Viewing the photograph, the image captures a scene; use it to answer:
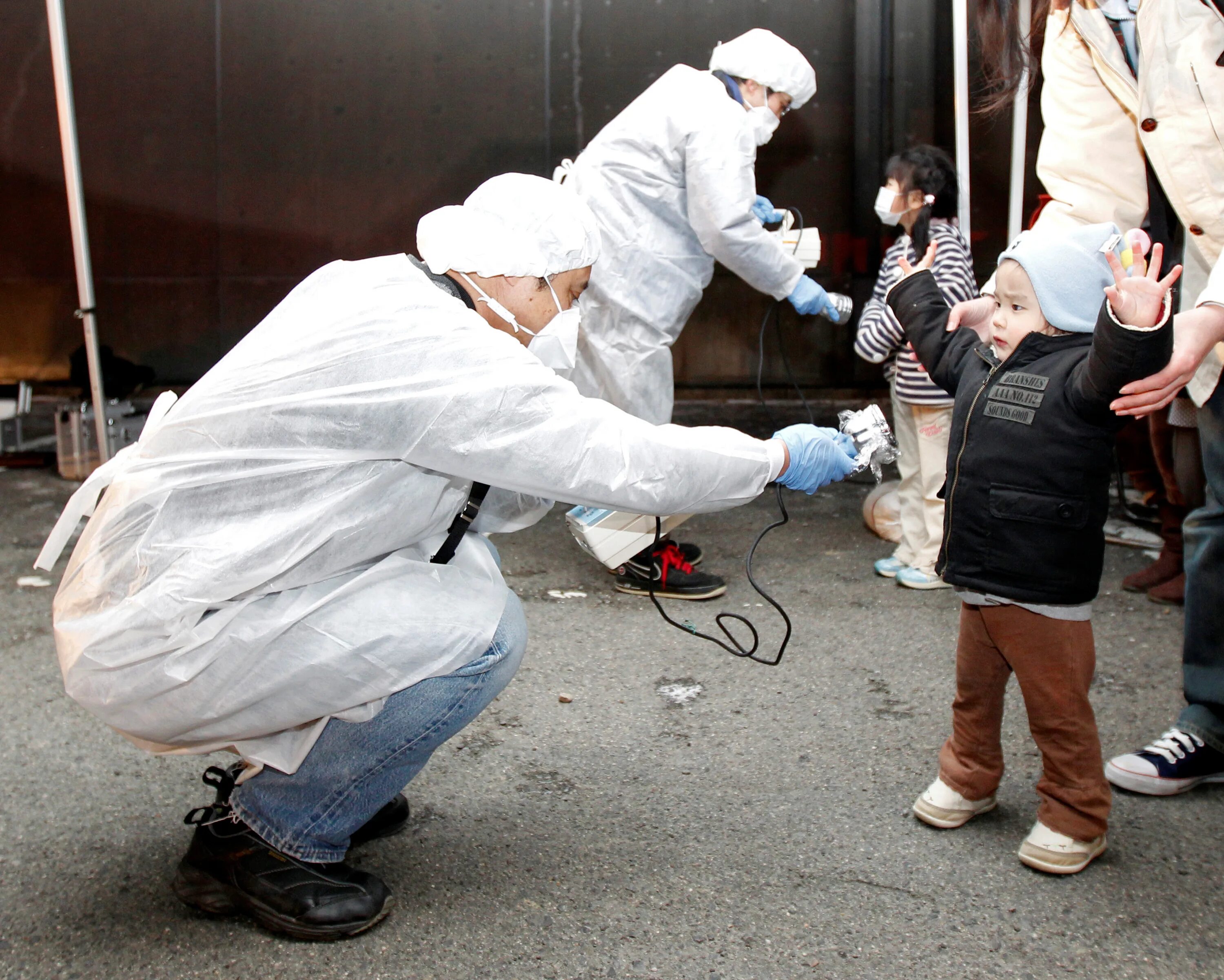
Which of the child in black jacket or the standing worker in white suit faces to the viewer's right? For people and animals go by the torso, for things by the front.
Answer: the standing worker in white suit

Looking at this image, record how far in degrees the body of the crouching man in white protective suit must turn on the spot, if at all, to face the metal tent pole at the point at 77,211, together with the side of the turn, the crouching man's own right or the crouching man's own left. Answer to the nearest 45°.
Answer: approximately 90° to the crouching man's own left

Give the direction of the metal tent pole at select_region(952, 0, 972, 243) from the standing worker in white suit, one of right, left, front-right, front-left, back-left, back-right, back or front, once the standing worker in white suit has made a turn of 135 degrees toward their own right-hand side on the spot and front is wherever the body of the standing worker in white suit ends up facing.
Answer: back

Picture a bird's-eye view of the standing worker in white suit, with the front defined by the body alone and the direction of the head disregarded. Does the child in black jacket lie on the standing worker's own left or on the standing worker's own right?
on the standing worker's own right

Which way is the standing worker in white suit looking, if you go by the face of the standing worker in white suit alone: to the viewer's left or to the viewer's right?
to the viewer's right

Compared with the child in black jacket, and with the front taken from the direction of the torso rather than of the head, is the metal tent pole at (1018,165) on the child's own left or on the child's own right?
on the child's own right

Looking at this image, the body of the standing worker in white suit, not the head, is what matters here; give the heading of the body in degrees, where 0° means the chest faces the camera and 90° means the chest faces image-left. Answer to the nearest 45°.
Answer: approximately 270°

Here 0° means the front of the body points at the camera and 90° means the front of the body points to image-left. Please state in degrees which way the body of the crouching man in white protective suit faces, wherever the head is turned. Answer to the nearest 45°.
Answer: approximately 270°

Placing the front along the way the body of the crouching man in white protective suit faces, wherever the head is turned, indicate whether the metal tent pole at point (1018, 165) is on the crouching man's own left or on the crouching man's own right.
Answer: on the crouching man's own left

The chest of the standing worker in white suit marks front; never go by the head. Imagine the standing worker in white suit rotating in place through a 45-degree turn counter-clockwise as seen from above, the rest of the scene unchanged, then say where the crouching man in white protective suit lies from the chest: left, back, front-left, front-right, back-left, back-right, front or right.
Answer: back-right

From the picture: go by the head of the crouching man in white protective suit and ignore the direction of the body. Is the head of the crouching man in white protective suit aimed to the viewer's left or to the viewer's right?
to the viewer's right

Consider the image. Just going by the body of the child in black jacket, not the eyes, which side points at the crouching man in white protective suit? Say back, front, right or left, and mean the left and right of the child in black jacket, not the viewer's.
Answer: front

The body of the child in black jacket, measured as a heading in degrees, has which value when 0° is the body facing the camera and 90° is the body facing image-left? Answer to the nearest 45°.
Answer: approximately 45°
